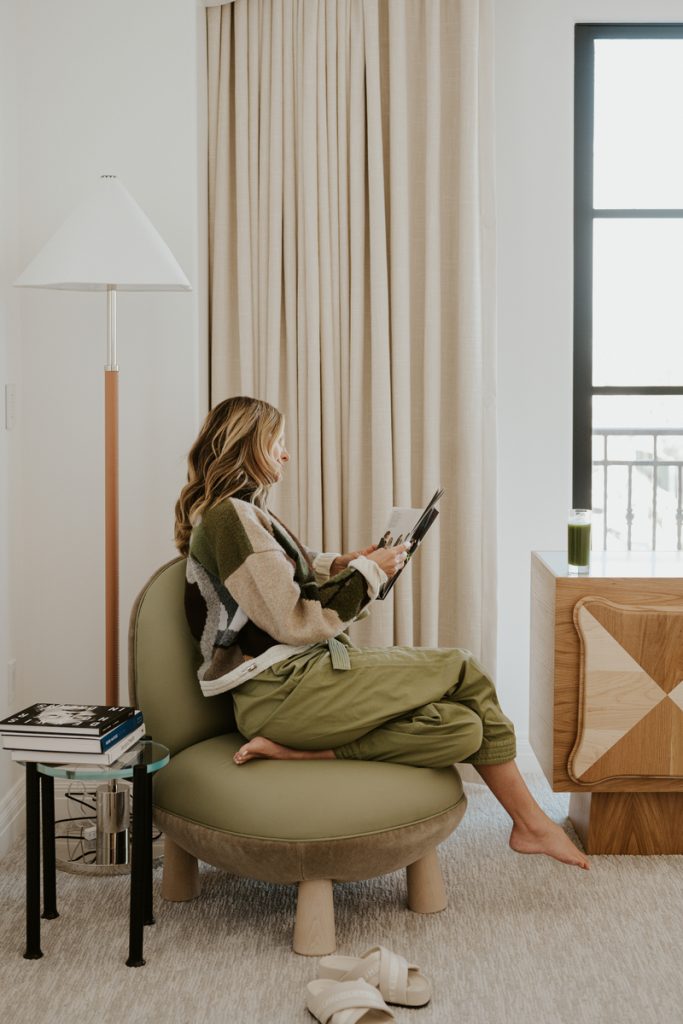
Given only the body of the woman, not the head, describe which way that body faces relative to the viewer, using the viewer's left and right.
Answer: facing to the right of the viewer

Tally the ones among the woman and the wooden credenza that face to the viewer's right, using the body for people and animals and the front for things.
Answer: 1

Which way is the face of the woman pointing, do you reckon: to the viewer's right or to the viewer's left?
to the viewer's right

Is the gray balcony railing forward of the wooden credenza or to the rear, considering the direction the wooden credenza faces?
to the rear

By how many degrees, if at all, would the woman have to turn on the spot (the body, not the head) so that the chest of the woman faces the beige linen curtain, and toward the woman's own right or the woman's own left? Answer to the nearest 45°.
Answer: approximately 90° to the woman's own left

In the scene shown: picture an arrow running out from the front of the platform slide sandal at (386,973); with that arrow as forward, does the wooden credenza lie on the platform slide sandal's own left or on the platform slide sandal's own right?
on the platform slide sandal's own left

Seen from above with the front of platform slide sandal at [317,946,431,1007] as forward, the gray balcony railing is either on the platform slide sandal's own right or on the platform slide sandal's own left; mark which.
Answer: on the platform slide sandal's own left
